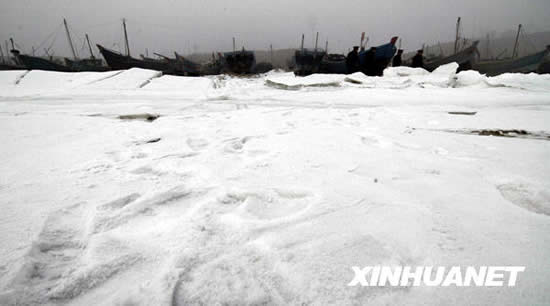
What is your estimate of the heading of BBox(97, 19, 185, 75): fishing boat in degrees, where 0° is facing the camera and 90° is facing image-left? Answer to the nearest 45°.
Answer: approximately 90°

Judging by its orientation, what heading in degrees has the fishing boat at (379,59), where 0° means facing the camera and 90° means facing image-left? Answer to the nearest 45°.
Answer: approximately 315°

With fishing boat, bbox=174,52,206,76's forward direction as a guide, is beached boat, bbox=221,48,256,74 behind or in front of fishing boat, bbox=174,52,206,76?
behind

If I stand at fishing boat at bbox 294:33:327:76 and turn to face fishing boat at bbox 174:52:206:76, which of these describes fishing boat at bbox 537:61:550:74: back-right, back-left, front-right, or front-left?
back-right

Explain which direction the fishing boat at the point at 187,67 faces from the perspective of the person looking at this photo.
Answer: facing to the left of the viewer

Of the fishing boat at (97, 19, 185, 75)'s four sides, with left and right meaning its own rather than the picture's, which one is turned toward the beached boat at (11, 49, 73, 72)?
front

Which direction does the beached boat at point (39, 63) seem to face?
to the viewer's left
